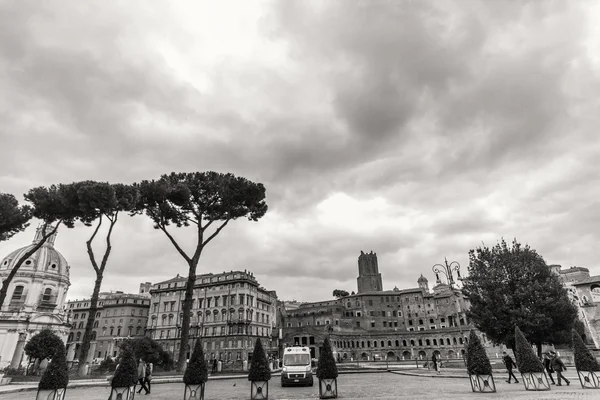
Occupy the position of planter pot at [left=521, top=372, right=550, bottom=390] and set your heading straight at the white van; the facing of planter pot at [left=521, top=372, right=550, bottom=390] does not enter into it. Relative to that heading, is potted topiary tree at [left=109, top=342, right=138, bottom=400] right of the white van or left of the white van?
left

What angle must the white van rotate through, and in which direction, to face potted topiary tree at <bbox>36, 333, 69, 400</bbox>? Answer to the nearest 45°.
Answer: approximately 45° to its right

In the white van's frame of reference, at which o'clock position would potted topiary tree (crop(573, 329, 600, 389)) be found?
The potted topiary tree is roughly at 10 o'clock from the white van.

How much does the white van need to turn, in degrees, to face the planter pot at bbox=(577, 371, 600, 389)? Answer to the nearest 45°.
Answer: approximately 45° to its left

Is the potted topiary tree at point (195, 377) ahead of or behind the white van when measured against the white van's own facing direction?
ahead

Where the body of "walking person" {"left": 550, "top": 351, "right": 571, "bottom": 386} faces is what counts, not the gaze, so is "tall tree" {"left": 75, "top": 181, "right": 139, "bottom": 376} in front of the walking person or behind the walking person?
in front

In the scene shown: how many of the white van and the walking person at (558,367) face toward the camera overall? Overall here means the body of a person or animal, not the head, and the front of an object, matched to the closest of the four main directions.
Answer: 1

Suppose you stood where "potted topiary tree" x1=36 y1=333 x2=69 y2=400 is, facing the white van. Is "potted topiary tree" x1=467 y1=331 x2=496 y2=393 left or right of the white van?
right

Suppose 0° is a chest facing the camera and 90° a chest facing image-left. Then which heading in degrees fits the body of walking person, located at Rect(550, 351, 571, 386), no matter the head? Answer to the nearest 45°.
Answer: approximately 90°

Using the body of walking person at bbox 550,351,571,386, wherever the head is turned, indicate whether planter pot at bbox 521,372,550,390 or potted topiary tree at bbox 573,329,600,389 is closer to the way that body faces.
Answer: the planter pot
